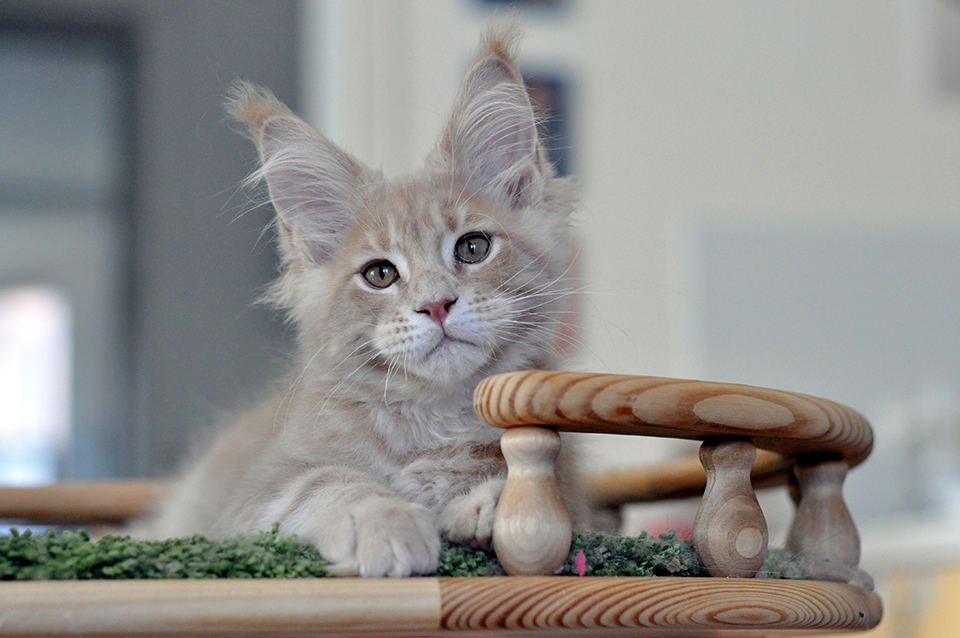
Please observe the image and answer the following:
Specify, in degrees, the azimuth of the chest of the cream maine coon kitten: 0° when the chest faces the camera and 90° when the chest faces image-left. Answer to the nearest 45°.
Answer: approximately 315°
